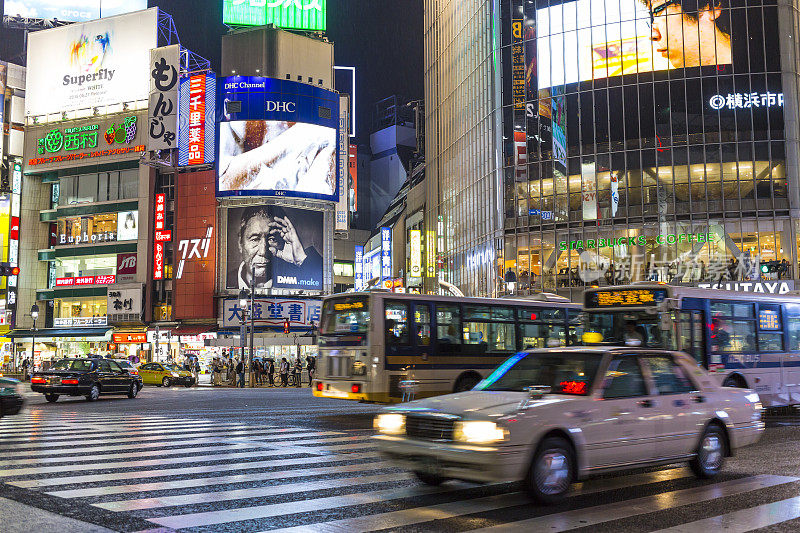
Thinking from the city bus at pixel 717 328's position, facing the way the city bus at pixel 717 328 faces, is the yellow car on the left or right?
on its right

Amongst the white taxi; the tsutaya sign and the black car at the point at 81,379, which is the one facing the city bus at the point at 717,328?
the tsutaya sign

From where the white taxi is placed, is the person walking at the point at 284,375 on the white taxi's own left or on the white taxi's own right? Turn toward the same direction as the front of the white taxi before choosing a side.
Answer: on the white taxi's own right

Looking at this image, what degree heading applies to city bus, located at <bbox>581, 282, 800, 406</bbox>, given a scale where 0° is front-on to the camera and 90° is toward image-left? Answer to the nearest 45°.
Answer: approximately 45°

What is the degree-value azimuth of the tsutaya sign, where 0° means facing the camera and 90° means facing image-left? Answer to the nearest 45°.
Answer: approximately 0°

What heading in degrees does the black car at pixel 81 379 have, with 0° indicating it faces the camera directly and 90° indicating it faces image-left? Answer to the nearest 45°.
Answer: approximately 225°

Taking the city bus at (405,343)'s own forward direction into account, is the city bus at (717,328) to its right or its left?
on its right
